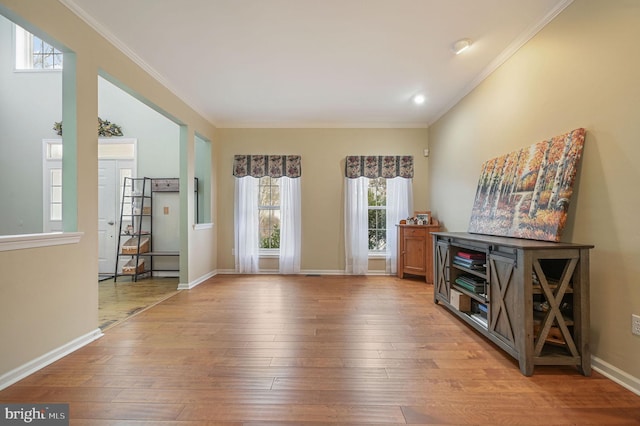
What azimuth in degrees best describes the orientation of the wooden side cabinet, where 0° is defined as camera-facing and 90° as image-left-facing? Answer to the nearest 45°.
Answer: approximately 45°

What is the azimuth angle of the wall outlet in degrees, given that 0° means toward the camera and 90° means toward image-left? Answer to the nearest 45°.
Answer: approximately 45°

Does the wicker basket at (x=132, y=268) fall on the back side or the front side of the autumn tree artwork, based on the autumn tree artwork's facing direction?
on the front side

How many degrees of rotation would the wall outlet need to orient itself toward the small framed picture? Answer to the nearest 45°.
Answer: approximately 90° to its right

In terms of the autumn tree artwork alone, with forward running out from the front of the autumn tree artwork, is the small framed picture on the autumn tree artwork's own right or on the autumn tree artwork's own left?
on the autumn tree artwork's own right

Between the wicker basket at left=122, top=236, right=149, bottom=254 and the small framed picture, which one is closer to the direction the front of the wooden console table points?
the wicker basket

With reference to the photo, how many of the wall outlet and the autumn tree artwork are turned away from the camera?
0

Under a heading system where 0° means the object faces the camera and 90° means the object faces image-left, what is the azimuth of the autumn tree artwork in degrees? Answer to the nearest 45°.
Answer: approximately 45°
